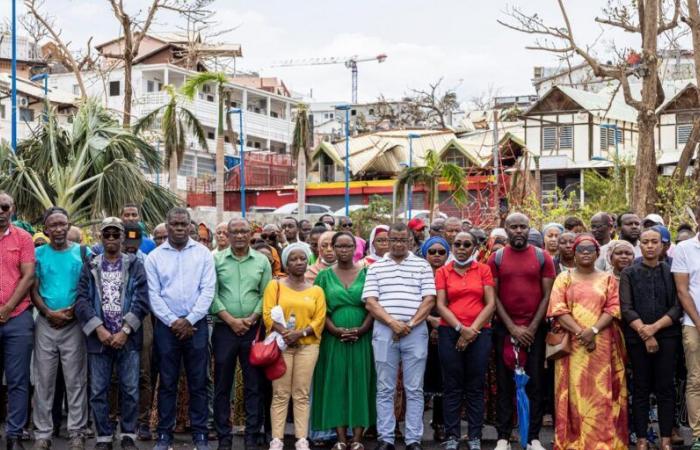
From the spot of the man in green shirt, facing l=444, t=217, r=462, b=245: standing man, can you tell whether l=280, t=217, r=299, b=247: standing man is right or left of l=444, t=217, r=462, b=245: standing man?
left

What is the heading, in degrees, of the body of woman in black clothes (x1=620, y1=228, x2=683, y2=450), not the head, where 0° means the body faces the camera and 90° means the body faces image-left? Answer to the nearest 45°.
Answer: approximately 0°

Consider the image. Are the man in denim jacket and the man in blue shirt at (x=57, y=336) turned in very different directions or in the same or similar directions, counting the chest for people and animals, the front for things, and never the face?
same or similar directions

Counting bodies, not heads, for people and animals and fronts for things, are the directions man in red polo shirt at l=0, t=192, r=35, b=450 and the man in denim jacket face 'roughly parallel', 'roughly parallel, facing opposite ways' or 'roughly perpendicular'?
roughly parallel

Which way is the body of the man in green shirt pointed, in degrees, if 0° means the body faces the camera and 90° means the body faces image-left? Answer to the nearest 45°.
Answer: approximately 0°

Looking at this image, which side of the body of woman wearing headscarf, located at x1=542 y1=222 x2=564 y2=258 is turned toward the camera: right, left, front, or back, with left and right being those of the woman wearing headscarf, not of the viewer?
front

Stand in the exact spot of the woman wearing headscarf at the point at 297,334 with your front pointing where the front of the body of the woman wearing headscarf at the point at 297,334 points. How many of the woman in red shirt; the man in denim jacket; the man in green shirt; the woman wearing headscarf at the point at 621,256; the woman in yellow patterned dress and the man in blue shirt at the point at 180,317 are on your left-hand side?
3

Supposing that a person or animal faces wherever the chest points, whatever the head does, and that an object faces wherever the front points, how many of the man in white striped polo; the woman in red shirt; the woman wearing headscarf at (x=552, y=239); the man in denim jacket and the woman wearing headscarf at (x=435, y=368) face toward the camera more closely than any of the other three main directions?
5

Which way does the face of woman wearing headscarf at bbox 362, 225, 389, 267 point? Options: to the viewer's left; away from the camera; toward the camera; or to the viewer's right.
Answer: toward the camera

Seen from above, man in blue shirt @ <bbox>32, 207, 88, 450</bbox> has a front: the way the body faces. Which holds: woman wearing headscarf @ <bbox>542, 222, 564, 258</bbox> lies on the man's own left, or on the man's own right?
on the man's own left

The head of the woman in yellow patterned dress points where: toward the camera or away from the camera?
toward the camera

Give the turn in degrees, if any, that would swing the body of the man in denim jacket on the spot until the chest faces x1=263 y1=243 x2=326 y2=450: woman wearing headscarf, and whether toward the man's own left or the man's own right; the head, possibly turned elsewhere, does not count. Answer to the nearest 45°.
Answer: approximately 90° to the man's own left

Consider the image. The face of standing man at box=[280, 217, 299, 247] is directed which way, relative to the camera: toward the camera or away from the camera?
toward the camera

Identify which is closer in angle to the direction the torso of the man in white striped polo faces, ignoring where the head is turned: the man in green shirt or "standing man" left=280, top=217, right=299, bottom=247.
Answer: the man in green shirt

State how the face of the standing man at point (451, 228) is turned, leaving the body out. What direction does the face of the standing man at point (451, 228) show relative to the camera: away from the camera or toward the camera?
toward the camera

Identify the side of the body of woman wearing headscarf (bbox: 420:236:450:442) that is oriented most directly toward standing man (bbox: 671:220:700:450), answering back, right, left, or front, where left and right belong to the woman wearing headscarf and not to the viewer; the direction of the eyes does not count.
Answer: left

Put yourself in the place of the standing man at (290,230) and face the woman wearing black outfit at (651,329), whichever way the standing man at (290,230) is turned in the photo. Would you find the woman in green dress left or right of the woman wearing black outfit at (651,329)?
right

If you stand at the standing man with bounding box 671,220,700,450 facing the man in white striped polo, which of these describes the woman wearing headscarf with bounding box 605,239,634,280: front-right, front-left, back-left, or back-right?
front-right

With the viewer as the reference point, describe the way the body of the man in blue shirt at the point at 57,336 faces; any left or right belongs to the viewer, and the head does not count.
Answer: facing the viewer
